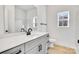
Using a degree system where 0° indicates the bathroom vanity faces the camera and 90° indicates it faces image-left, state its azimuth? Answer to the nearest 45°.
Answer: approximately 315°
